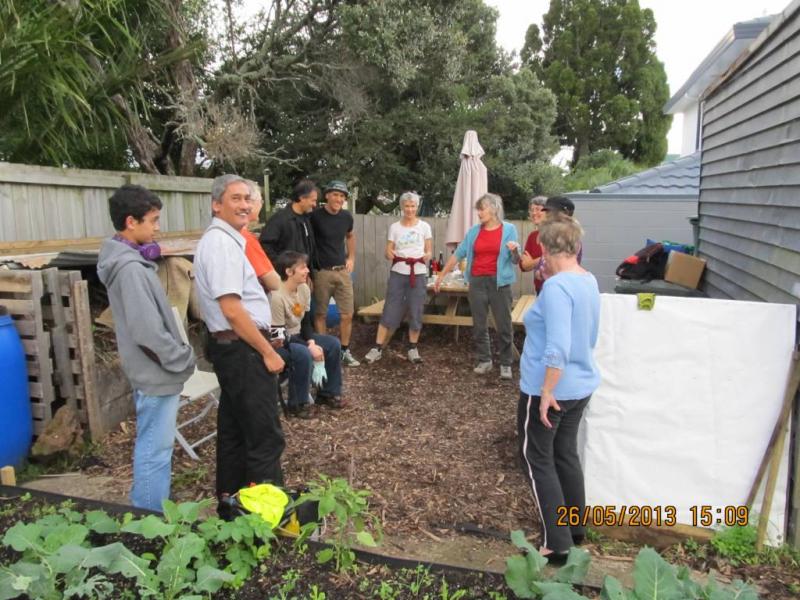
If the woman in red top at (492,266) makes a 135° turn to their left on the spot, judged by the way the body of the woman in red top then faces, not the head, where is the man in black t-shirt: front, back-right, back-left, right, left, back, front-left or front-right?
back-left

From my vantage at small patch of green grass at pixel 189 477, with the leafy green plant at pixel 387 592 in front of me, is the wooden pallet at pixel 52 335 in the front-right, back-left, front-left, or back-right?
back-right

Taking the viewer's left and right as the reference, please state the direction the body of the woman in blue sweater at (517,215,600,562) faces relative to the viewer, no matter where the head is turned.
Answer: facing away from the viewer and to the left of the viewer

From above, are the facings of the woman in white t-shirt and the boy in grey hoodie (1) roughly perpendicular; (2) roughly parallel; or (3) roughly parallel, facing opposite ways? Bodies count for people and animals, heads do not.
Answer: roughly perpendicular

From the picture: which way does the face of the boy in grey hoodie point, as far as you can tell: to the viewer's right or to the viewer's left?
to the viewer's right

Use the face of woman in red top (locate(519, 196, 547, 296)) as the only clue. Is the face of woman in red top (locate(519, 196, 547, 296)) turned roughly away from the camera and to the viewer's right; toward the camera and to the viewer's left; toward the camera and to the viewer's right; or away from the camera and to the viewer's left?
toward the camera and to the viewer's left

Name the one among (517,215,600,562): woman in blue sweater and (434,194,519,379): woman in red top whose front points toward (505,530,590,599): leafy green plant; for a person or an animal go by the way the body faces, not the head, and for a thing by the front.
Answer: the woman in red top

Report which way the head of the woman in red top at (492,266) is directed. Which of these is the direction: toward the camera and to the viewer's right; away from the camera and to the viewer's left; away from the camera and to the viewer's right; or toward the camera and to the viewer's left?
toward the camera and to the viewer's left

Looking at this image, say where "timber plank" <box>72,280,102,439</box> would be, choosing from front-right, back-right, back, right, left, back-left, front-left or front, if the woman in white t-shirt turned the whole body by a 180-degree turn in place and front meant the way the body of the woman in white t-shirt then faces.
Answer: back-left

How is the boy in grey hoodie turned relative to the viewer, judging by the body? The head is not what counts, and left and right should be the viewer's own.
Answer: facing to the right of the viewer

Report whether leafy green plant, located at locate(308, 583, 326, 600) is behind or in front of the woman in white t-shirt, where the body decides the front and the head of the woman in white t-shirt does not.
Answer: in front

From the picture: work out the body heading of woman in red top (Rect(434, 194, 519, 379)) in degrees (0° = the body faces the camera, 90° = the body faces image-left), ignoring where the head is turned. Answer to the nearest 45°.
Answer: approximately 0°

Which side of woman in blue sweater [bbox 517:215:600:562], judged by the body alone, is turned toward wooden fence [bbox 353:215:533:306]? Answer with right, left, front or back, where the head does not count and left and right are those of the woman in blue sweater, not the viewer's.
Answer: front

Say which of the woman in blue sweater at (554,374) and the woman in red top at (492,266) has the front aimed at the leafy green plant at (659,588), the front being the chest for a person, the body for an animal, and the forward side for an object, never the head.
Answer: the woman in red top

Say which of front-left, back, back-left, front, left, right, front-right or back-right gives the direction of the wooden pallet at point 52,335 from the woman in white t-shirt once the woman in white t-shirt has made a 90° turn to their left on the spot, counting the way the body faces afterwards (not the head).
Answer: back-right
